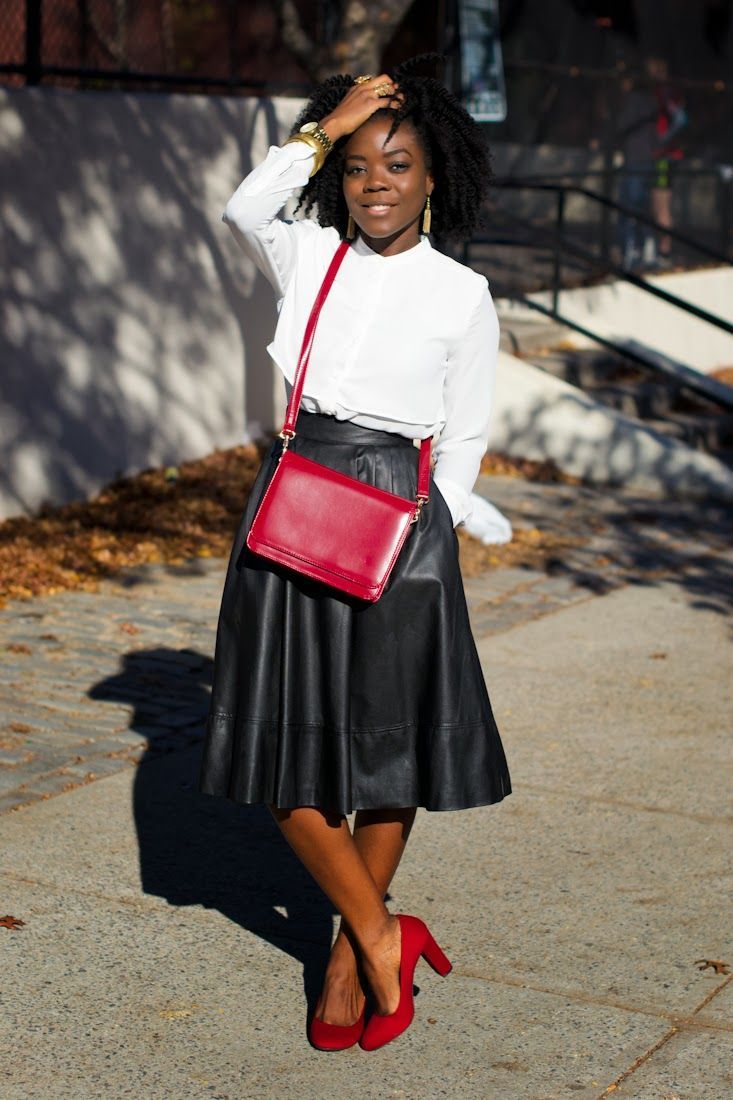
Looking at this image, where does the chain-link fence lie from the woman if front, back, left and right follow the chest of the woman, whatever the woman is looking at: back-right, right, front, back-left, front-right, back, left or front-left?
back

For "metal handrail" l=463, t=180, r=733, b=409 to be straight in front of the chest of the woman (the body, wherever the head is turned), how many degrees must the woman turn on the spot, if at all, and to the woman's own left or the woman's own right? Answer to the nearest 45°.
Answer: approximately 180°

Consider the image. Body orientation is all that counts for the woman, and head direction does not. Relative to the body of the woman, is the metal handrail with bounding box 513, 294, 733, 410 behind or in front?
behind

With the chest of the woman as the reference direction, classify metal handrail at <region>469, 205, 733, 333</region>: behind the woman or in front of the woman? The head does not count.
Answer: behind

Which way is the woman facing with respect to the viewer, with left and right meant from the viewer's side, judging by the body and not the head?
facing the viewer
